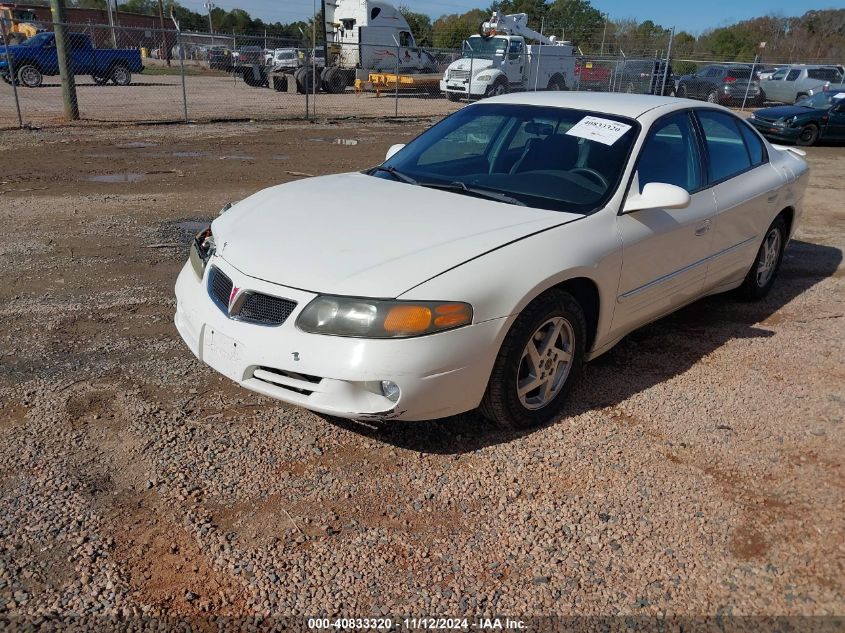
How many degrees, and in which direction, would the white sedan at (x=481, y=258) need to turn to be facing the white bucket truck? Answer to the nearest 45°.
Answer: approximately 135° to its right

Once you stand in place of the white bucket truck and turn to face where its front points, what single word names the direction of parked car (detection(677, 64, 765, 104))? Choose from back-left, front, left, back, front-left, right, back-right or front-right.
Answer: back-left

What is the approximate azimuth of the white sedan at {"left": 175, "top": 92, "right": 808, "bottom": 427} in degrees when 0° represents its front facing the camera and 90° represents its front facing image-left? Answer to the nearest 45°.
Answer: approximately 45°

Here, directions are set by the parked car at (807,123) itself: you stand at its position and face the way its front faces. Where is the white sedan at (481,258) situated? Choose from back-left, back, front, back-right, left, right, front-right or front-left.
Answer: front-left

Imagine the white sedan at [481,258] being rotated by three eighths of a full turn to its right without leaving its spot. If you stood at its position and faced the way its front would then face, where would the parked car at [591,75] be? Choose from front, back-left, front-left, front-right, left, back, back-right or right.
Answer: front

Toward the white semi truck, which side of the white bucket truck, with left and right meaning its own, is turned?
right

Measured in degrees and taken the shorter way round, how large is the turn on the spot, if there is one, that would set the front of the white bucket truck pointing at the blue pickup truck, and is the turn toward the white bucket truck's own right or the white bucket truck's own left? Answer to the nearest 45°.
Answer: approximately 45° to the white bucket truck's own right

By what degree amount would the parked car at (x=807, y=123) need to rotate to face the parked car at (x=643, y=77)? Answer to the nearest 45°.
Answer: approximately 90° to its right

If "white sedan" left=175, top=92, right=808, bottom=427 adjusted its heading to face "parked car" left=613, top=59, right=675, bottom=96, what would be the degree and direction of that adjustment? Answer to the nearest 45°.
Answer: approximately 135° to its right

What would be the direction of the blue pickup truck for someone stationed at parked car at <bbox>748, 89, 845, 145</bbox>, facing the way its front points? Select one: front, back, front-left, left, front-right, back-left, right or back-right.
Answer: front-right
